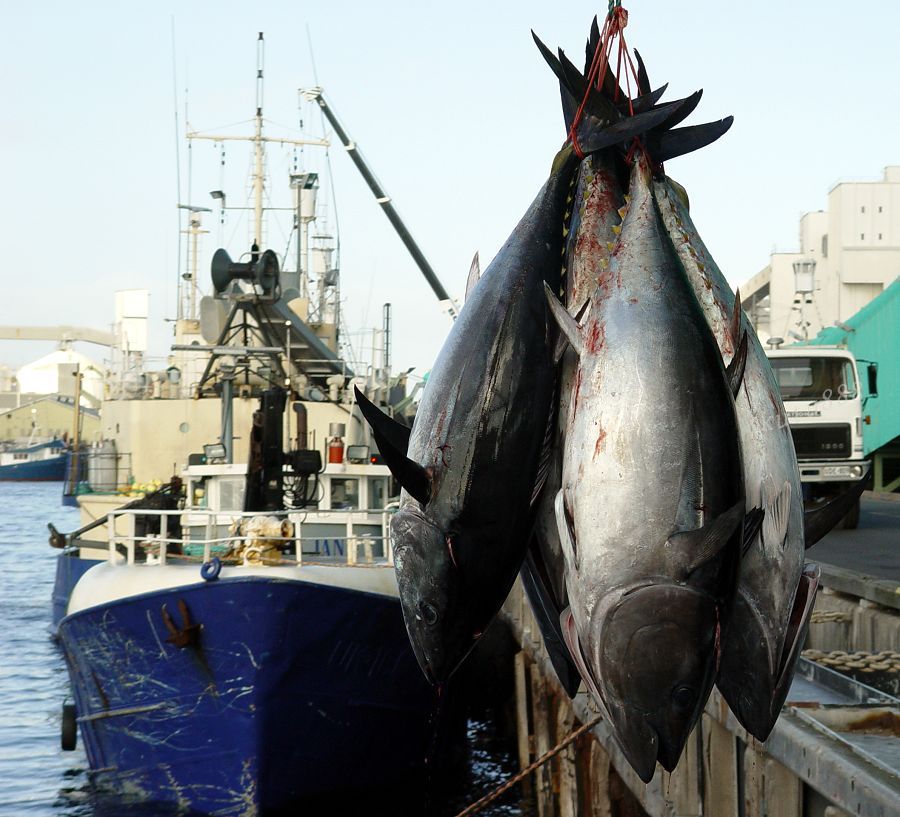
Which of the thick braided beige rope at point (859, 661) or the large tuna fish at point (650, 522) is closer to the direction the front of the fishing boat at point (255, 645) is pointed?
the large tuna fish

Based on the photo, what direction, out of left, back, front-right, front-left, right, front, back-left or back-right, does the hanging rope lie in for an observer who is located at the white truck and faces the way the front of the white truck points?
front

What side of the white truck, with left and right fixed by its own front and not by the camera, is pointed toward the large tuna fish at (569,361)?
front

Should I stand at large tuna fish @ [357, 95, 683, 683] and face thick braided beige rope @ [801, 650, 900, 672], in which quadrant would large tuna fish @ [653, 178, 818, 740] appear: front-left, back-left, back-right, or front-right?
front-right

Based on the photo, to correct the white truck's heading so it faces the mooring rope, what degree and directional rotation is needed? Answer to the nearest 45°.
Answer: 0° — it already faces it

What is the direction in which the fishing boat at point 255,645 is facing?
toward the camera

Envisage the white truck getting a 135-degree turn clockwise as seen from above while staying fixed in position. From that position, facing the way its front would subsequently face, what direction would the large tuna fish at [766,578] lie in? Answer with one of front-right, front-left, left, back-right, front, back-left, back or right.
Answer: back-left

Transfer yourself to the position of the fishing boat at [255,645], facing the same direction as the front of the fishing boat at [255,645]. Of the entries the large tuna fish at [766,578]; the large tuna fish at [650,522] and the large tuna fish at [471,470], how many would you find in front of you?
3

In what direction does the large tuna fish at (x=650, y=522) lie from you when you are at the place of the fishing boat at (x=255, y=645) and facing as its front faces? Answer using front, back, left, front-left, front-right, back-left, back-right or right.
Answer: front

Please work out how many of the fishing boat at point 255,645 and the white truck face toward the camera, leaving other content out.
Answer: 2

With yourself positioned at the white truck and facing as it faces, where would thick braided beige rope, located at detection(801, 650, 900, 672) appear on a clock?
The thick braided beige rope is roughly at 12 o'clock from the white truck.

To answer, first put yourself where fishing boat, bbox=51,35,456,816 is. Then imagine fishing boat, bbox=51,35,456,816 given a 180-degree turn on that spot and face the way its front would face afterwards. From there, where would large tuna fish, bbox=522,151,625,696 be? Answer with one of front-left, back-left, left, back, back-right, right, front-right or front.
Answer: back

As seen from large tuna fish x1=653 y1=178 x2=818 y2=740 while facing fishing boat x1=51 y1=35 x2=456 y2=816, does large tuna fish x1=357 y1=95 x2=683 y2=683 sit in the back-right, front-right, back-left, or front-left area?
front-left

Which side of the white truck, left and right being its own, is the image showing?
front

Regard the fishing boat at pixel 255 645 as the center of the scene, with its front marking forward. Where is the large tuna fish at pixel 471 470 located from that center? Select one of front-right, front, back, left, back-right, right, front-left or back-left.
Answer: front

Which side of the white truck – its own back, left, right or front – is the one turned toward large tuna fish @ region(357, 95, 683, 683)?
front

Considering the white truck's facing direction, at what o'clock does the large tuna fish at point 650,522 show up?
The large tuna fish is roughly at 12 o'clock from the white truck.
